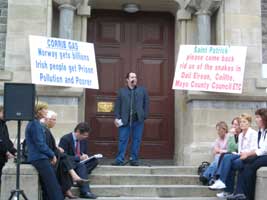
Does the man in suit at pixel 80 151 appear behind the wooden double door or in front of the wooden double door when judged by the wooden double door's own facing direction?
in front

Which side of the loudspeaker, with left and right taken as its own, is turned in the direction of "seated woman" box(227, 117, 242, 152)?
left

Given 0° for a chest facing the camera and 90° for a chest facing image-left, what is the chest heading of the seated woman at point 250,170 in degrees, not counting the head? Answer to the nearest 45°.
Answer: approximately 90°

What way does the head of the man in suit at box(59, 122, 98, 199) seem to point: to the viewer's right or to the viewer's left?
to the viewer's right

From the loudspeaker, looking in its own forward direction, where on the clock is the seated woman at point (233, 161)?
The seated woman is roughly at 9 o'clock from the loudspeaker.

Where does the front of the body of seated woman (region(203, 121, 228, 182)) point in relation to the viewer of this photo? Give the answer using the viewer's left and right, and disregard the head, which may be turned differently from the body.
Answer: facing the viewer and to the left of the viewer

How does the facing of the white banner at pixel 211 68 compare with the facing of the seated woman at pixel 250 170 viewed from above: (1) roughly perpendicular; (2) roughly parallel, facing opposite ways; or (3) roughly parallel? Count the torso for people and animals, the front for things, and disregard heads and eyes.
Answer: roughly perpendicular

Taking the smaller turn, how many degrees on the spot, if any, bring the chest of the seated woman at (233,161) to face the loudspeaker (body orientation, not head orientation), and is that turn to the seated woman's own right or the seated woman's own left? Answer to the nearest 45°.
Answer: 0° — they already face it

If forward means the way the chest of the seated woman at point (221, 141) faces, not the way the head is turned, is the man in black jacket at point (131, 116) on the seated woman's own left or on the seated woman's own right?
on the seated woman's own right

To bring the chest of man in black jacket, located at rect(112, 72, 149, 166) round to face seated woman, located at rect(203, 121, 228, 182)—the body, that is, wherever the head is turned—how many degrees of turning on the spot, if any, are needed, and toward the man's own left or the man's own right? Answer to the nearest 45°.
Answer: approximately 90° to the man's own left
